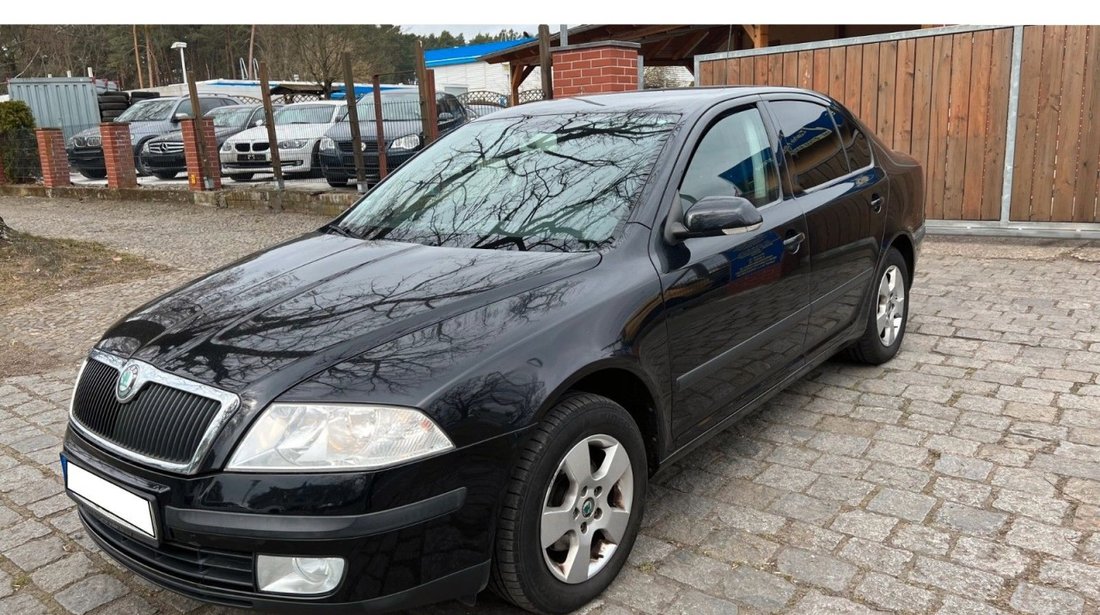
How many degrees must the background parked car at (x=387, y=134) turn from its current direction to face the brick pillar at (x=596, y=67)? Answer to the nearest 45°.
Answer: approximately 90° to its left

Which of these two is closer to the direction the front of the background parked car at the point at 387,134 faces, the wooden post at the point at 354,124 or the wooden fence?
the wooden post

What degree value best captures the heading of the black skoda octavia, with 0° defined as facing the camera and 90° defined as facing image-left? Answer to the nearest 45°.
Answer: approximately 45°

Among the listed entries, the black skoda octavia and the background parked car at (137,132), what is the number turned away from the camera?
0

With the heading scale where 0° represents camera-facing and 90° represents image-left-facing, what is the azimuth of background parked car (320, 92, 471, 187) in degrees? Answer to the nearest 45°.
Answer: approximately 45°

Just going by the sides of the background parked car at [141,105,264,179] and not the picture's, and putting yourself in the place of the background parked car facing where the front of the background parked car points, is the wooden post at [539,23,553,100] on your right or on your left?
on your left

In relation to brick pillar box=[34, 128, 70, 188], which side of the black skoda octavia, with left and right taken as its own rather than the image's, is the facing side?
right

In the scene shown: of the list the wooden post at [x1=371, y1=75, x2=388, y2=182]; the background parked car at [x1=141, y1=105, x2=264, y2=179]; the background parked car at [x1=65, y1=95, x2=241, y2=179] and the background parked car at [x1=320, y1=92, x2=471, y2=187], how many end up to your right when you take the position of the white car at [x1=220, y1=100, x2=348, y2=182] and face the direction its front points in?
2

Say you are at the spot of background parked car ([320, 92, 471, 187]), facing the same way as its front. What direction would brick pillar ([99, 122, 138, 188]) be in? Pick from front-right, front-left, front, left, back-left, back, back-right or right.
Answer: right

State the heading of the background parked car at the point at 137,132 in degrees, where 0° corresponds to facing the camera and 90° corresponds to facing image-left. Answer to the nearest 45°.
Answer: approximately 45°

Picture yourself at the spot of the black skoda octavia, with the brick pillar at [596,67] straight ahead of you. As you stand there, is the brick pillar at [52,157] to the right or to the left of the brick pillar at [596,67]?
left

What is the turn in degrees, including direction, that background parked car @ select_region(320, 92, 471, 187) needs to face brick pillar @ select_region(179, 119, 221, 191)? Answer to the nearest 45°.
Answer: approximately 90° to its right
